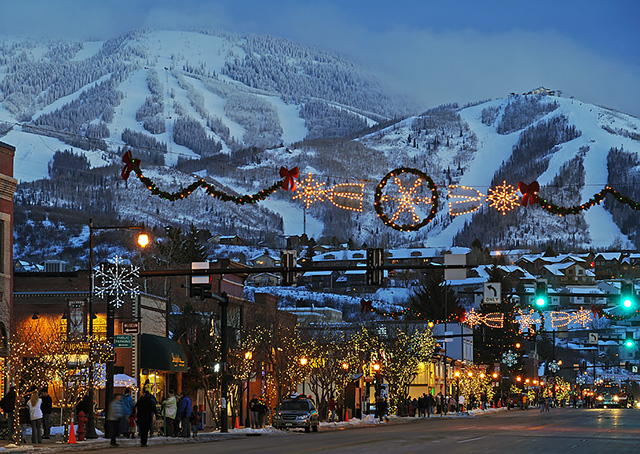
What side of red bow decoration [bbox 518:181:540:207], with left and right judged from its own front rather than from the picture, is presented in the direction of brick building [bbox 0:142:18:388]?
right

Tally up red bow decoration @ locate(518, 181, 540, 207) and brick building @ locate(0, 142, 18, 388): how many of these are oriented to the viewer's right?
1

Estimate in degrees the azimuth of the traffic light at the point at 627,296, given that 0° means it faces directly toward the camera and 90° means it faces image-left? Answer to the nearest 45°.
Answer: approximately 0°

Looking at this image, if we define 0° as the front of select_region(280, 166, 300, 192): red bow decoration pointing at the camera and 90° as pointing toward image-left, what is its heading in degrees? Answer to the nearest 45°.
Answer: approximately 0°

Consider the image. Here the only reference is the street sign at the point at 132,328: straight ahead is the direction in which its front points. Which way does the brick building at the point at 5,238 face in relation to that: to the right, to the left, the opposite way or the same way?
to the left
